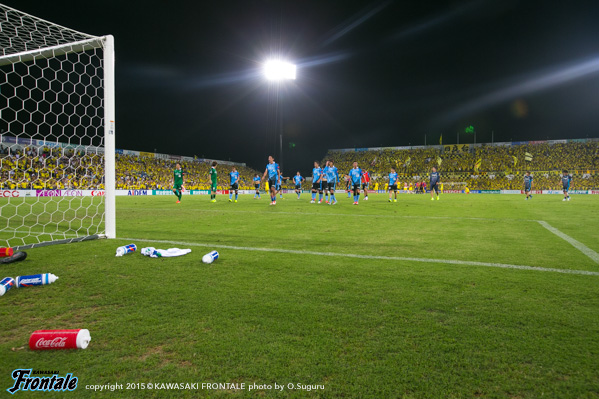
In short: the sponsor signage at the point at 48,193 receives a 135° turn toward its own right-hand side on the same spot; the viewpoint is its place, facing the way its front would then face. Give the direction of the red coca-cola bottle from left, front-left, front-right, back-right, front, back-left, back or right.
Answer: back-left

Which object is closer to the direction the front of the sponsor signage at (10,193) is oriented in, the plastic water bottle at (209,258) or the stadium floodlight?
the plastic water bottle

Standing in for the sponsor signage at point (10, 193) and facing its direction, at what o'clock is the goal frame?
The goal frame is roughly at 12 o'clock from the sponsor signage.

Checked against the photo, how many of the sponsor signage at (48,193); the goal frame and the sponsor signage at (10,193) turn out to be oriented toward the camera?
2

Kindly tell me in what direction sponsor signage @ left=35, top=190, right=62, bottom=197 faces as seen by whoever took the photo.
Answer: facing the viewer

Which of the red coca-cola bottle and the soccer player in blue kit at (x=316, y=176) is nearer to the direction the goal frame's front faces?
the soccer player in blue kit

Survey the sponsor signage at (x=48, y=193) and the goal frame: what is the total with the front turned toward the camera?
1

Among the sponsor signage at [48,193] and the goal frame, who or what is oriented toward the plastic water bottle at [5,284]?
the sponsor signage

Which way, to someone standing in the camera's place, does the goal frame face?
facing away from the viewer and to the right of the viewer

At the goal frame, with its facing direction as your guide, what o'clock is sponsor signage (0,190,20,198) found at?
The sponsor signage is roughly at 10 o'clock from the goal frame.

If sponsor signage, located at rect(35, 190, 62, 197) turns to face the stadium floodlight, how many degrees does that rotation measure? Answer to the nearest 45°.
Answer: approximately 90° to its left

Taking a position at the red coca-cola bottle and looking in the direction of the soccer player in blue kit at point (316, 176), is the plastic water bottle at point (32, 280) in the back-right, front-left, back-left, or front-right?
front-left

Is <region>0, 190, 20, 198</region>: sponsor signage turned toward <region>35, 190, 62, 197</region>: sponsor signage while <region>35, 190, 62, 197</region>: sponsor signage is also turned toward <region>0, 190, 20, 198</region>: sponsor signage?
no

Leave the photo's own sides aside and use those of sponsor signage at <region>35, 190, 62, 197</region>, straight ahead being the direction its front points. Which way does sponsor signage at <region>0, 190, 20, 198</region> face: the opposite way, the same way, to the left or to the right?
the same way

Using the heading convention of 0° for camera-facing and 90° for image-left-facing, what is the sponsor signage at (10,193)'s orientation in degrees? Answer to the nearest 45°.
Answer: approximately 0°

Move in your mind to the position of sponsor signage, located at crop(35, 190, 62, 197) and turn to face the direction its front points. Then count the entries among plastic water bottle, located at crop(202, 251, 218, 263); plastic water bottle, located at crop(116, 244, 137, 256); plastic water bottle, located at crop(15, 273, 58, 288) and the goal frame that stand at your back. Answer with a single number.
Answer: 0

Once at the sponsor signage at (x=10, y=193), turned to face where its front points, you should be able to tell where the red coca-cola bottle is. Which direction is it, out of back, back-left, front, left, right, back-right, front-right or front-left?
front

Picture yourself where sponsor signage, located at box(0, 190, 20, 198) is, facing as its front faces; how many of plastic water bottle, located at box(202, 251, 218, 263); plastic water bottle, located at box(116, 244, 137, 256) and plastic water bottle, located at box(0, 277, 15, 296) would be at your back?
0

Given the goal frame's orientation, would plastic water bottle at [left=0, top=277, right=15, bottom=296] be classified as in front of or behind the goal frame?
behind
